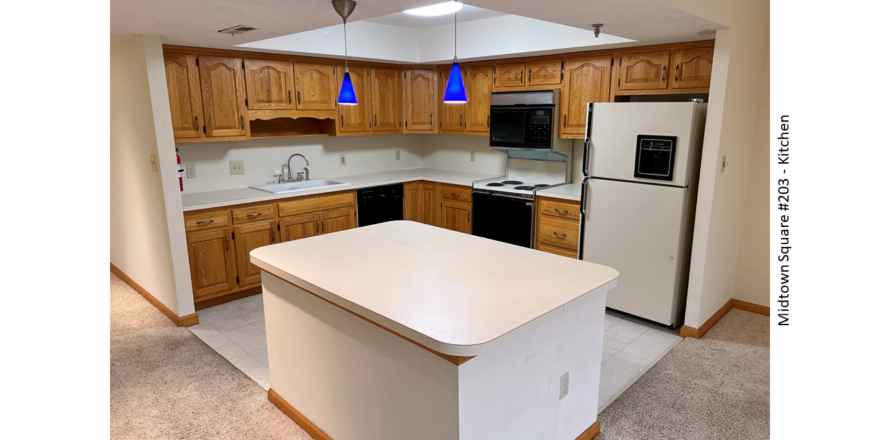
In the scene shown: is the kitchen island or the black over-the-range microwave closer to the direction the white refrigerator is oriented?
the kitchen island

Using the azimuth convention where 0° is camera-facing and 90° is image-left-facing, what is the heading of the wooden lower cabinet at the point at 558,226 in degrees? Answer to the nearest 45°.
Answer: approximately 45°

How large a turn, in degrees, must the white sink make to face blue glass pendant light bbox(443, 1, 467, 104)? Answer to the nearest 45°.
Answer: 0° — it already faces it
